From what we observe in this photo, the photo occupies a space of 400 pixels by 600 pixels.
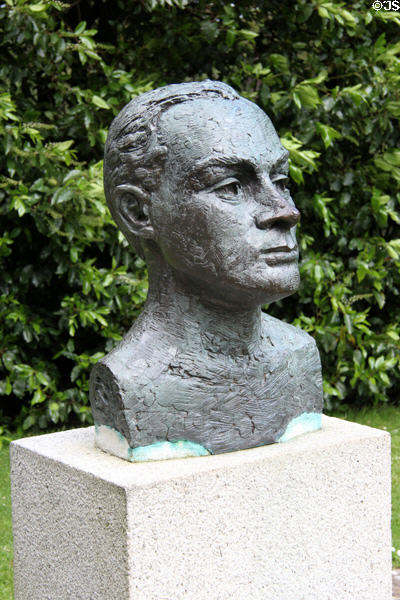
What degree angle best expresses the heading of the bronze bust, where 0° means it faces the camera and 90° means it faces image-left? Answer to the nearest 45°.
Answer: approximately 315°
